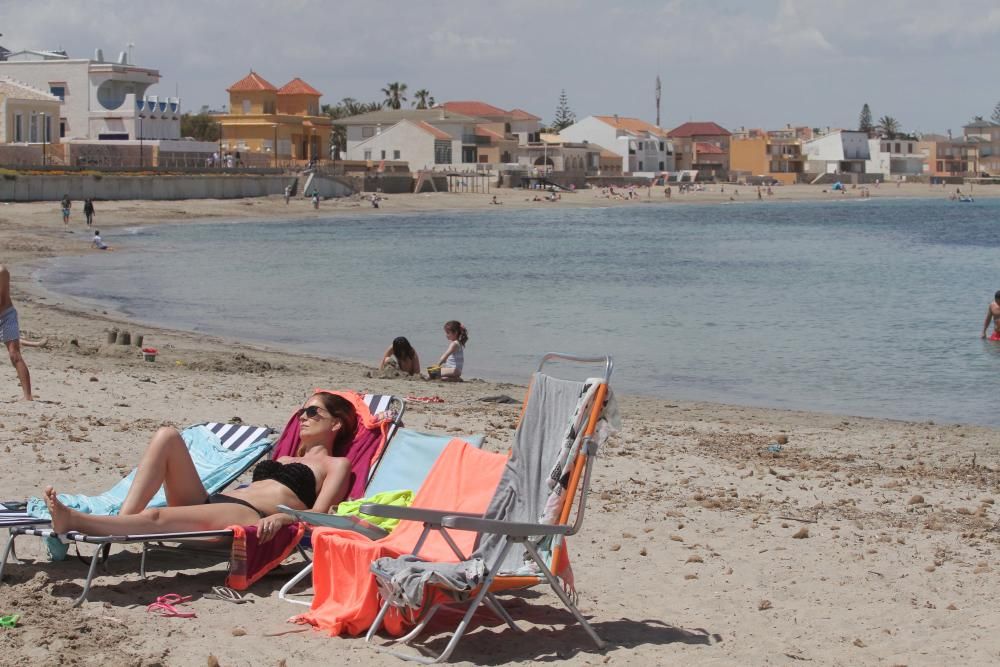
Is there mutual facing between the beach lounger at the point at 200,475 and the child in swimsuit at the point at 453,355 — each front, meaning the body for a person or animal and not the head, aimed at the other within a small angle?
no

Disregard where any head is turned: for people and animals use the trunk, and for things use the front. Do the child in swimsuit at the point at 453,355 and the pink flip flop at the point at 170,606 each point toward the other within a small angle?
no

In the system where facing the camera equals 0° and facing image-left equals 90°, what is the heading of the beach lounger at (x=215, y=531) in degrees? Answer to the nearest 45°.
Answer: approximately 90°

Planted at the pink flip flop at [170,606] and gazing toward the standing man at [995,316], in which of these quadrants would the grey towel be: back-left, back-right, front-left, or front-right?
front-right

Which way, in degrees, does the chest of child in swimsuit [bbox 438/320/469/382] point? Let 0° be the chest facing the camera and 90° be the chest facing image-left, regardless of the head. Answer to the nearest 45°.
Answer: approximately 90°

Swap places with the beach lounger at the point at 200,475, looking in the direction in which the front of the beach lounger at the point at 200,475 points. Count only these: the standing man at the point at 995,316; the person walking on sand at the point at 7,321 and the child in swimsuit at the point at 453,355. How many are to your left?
0

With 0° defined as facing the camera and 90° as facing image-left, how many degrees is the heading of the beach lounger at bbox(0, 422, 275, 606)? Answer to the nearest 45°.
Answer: approximately 90°

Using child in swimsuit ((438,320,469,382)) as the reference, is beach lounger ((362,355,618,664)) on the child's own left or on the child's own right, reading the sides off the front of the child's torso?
on the child's own left

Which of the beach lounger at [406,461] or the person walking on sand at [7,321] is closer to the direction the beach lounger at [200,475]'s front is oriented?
the person walking on sand

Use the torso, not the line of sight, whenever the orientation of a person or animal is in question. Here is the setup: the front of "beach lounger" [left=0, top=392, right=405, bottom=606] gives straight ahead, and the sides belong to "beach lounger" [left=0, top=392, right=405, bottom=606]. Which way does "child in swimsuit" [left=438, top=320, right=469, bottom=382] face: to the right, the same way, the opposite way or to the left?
the same way

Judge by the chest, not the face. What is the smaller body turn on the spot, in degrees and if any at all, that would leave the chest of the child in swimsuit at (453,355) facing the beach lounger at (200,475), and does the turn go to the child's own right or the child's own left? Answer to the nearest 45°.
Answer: approximately 90° to the child's own left

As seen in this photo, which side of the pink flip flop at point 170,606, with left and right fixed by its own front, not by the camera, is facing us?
left
